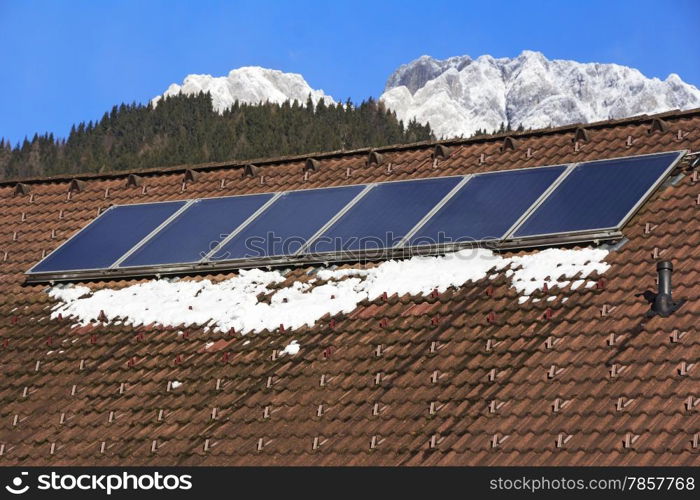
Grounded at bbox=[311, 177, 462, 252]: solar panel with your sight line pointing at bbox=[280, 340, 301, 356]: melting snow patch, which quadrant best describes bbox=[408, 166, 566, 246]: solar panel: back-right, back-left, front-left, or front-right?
back-left

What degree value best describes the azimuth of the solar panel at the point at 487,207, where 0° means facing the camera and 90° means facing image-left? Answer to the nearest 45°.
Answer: approximately 45°

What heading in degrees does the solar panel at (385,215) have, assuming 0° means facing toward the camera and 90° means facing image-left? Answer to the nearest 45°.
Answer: approximately 45°

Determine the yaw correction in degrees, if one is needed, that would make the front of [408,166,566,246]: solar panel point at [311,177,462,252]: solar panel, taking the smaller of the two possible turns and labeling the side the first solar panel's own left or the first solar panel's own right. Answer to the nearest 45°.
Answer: approximately 45° to the first solar panel's own right

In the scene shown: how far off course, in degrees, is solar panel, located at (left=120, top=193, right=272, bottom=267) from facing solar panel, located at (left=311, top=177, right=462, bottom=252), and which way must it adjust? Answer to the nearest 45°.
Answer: approximately 90° to its left

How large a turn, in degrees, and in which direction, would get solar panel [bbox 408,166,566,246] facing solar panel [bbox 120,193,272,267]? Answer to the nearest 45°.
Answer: approximately 45° to its right

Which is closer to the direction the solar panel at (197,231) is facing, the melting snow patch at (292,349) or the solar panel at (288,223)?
the melting snow patch

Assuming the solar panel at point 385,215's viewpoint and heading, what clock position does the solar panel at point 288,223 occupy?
the solar panel at point 288,223 is roughly at 2 o'clock from the solar panel at point 385,215.

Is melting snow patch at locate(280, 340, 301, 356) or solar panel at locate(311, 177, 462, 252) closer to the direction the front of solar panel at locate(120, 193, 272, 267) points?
the melting snow patch

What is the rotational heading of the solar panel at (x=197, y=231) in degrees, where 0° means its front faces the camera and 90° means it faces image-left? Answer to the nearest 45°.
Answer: approximately 45°

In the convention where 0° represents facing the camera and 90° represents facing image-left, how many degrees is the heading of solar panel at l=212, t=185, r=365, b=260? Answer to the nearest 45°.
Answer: approximately 45°

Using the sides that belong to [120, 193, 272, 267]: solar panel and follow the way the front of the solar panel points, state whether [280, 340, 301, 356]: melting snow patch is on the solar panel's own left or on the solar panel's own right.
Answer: on the solar panel's own left
